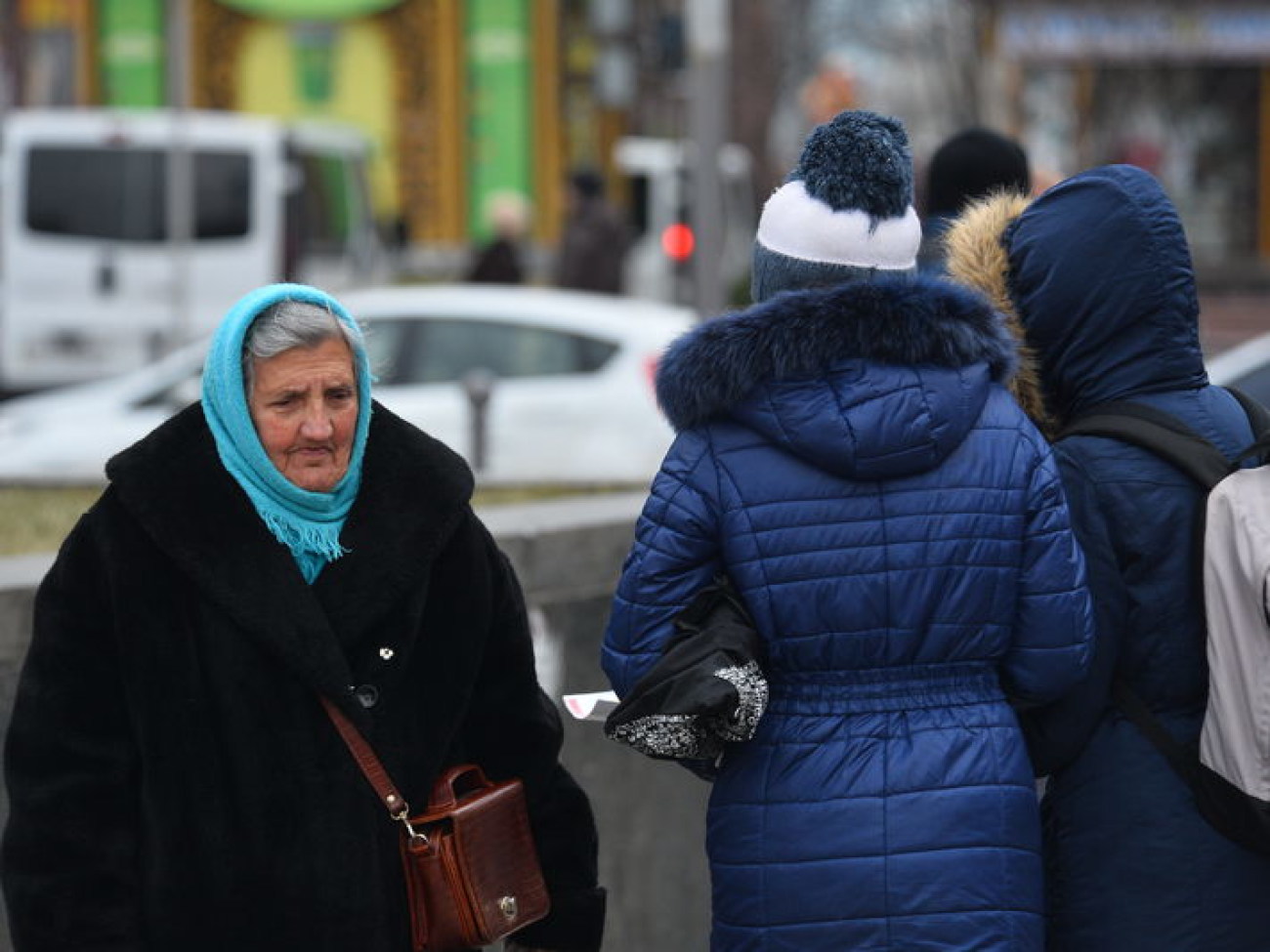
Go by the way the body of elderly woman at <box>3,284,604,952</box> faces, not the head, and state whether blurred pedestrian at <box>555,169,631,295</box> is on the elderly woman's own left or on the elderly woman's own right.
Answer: on the elderly woman's own left

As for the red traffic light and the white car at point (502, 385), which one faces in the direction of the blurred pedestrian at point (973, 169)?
the red traffic light

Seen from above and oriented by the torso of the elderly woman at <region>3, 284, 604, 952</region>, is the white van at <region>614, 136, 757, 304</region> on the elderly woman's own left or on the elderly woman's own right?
on the elderly woman's own left

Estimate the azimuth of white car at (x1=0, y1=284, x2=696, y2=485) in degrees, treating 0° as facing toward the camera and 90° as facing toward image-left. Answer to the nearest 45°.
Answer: approximately 90°

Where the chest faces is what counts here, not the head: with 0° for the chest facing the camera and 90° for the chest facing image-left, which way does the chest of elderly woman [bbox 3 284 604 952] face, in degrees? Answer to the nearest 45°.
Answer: approximately 315°

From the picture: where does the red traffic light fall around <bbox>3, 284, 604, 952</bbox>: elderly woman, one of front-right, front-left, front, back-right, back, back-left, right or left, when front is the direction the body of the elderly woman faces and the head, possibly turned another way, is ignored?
back-left

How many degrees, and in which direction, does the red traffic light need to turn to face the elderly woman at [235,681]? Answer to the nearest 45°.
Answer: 0° — it already faces them

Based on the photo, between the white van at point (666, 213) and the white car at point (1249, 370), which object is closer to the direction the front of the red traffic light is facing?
the white car

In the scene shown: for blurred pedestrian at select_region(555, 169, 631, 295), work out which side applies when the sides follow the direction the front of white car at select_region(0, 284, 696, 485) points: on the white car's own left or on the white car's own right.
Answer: on the white car's own right

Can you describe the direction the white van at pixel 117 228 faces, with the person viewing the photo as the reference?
facing away from the viewer and to the right of the viewer
